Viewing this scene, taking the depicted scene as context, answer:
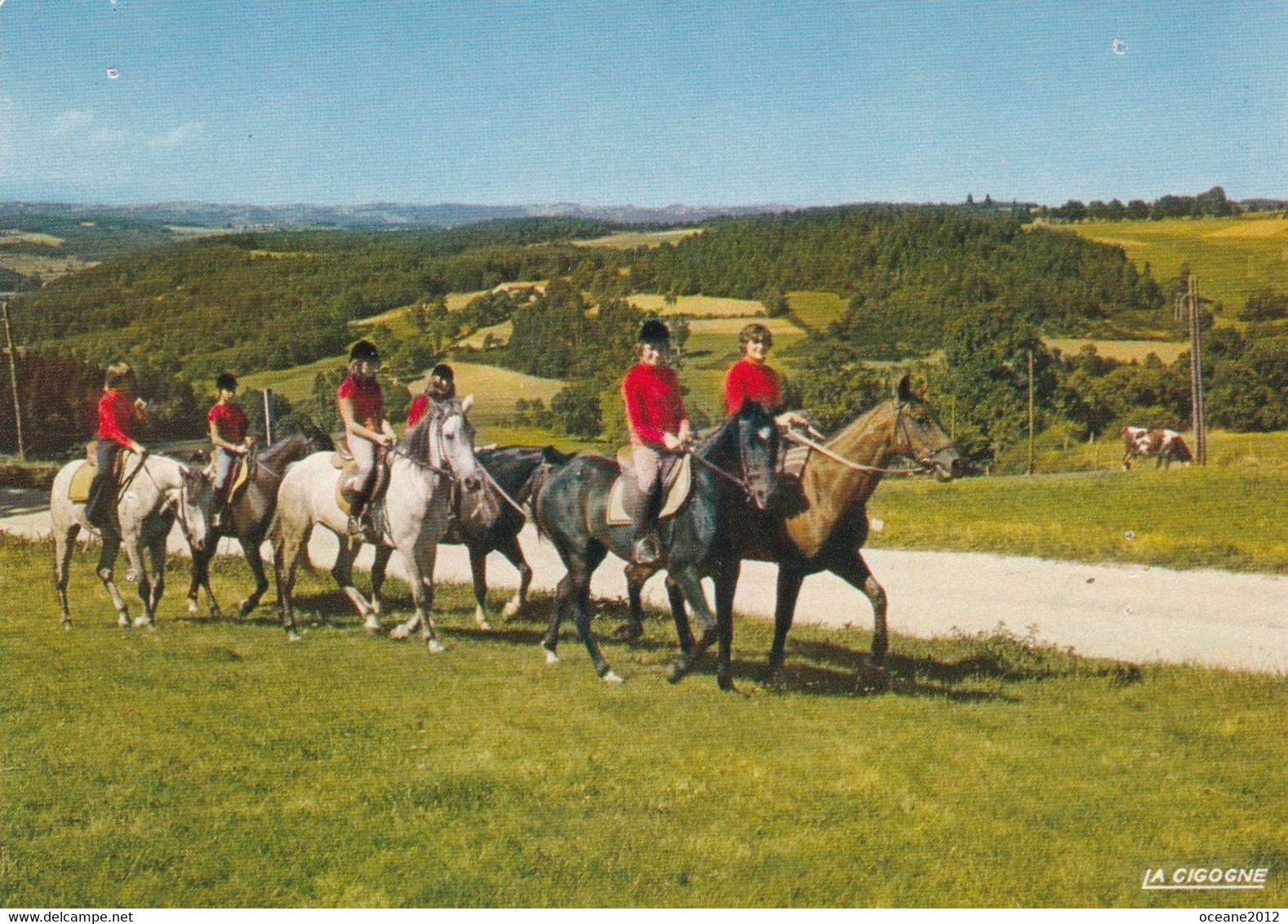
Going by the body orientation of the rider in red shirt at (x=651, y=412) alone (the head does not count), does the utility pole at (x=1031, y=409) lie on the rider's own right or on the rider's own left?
on the rider's own left

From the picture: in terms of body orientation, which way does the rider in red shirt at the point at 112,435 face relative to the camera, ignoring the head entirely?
to the viewer's right

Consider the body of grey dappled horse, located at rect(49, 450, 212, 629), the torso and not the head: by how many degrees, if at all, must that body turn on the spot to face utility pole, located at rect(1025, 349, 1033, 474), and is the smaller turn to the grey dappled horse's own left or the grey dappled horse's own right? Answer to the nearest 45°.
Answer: approximately 90° to the grey dappled horse's own left

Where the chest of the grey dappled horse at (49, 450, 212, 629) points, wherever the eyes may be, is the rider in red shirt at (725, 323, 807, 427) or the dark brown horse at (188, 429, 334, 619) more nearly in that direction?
the rider in red shirt

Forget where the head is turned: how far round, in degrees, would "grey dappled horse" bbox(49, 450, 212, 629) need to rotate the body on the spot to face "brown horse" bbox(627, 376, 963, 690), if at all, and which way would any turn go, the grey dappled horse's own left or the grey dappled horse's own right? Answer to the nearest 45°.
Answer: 0° — it already faces it
